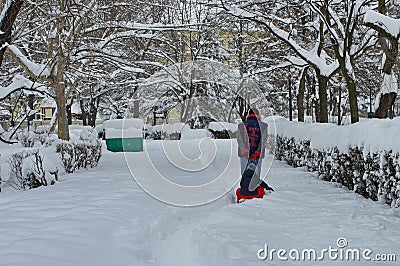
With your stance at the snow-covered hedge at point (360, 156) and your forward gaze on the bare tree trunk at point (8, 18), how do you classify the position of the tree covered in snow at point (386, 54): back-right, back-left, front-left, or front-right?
back-right
